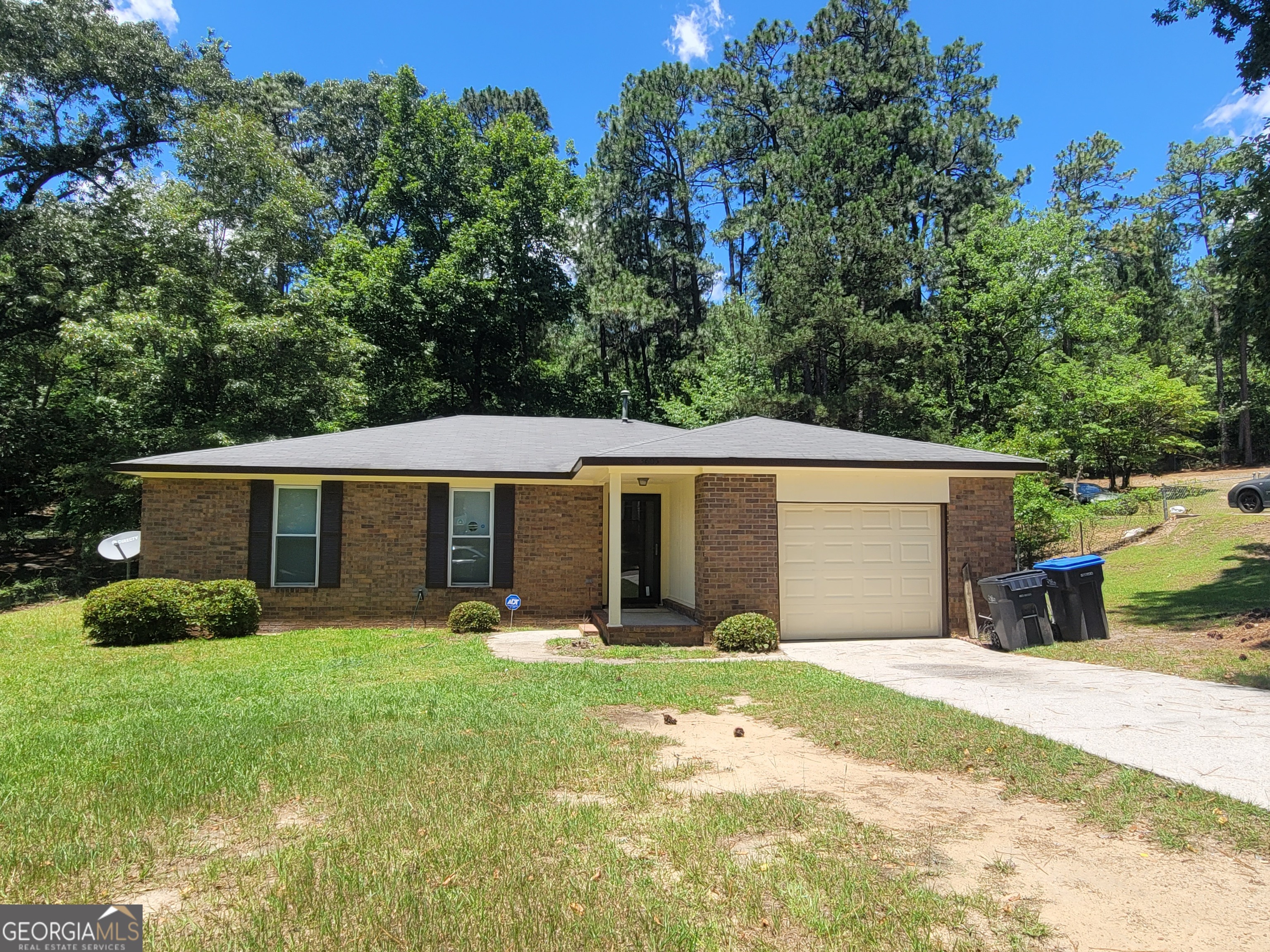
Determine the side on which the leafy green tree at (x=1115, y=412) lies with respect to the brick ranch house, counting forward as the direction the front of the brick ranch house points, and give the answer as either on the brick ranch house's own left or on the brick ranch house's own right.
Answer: on the brick ranch house's own left

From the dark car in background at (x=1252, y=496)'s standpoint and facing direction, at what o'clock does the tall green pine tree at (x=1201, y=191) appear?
The tall green pine tree is roughly at 3 o'clock from the dark car in background.

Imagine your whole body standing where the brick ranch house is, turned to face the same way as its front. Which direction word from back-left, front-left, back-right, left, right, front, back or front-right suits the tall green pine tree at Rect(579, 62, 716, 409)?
back

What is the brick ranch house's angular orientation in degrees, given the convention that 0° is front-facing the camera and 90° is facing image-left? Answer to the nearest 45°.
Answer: approximately 0°

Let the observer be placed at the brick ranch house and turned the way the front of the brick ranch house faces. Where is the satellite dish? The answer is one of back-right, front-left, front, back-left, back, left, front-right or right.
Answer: right

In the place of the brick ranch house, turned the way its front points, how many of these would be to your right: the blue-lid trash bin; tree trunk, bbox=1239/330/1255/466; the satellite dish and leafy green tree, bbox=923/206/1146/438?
1

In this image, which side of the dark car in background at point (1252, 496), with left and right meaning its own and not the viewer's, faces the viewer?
left

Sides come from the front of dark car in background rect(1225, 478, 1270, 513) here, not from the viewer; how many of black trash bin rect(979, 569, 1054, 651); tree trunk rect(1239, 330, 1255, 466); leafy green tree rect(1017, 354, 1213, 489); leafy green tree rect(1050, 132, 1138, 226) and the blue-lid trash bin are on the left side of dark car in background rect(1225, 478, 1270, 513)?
2

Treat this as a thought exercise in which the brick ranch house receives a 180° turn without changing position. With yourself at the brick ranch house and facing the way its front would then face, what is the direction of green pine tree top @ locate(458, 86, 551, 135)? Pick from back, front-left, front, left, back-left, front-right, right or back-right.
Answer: front
